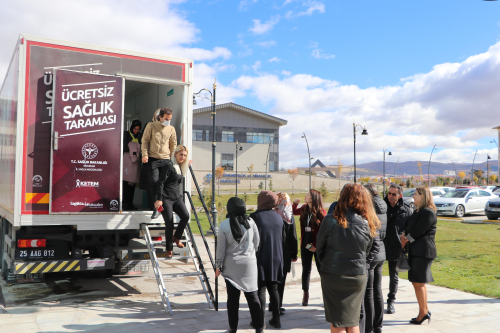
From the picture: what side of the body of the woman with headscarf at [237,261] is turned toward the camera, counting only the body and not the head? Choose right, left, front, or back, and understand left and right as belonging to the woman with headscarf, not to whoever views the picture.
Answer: back

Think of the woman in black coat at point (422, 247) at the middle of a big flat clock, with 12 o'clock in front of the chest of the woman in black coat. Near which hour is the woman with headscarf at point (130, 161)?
The woman with headscarf is roughly at 12 o'clock from the woman in black coat.

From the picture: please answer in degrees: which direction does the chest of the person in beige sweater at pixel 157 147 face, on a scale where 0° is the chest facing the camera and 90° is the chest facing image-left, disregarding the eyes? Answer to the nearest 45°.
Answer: approximately 0°

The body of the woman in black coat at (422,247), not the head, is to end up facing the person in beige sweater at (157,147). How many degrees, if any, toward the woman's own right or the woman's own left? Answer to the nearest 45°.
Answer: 0° — they already face them

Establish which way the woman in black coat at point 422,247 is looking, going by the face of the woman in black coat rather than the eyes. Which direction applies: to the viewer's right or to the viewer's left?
to the viewer's left

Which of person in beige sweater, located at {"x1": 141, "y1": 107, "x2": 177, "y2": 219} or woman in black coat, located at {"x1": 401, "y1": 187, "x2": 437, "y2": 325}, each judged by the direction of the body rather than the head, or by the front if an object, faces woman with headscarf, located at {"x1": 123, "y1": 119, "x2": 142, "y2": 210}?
the woman in black coat

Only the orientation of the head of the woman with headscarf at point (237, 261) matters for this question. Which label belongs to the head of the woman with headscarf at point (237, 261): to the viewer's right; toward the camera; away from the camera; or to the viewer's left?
away from the camera

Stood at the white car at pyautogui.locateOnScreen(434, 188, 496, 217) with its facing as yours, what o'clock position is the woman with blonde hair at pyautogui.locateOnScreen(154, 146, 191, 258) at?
The woman with blonde hair is roughly at 11 o'clock from the white car.

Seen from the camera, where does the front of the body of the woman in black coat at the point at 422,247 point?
to the viewer's left

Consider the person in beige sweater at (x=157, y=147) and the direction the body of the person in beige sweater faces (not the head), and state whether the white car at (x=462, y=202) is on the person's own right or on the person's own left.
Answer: on the person's own left
